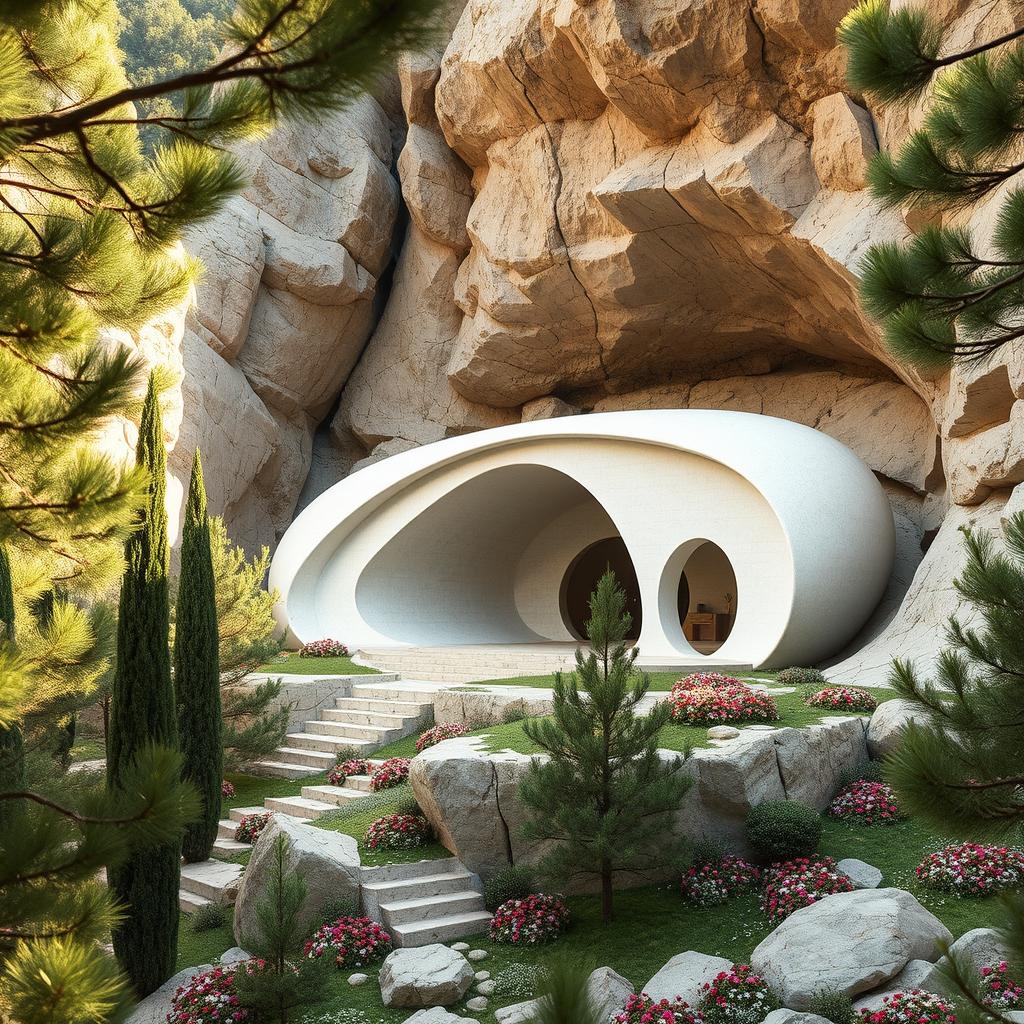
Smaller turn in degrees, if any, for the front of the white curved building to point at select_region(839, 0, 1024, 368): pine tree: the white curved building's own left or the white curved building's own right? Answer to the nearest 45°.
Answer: approximately 45° to the white curved building's own left

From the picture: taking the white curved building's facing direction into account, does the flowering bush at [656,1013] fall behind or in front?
in front

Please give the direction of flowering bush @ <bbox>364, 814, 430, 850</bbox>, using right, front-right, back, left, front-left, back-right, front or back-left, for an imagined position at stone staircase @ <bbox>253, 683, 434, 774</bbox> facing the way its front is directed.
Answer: front-left

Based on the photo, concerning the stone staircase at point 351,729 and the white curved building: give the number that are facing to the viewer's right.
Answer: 0

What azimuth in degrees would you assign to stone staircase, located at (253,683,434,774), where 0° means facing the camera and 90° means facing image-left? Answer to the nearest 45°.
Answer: approximately 45°

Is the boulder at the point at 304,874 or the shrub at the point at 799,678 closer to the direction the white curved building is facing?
the boulder

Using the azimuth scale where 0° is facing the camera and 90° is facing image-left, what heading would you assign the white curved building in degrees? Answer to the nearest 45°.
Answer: approximately 45°

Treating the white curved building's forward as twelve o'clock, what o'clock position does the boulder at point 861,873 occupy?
The boulder is roughly at 10 o'clock from the white curved building.

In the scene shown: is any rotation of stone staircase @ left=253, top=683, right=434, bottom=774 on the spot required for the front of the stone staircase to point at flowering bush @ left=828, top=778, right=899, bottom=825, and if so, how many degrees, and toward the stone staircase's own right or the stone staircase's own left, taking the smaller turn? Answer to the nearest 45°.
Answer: approximately 90° to the stone staircase's own left

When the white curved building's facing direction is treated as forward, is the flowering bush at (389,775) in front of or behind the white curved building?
in front
